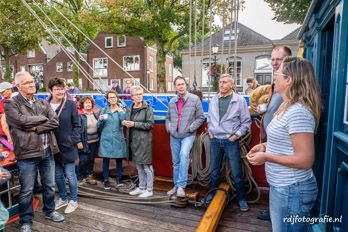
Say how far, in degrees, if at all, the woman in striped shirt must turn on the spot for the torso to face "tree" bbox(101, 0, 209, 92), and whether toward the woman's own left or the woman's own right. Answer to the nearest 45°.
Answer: approximately 45° to the woman's own right

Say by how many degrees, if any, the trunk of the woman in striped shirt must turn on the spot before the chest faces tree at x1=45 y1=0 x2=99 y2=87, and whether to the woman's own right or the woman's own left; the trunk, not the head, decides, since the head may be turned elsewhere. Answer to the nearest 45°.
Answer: approximately 45° to the woman's own right

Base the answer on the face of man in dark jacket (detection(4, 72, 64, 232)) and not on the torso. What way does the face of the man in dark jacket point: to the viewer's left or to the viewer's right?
to the viewer's right

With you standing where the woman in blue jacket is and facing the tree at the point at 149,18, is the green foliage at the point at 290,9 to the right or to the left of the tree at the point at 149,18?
right

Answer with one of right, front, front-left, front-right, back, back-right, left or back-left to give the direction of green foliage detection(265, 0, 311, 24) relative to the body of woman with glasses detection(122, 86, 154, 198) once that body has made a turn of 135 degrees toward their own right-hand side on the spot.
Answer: front-right

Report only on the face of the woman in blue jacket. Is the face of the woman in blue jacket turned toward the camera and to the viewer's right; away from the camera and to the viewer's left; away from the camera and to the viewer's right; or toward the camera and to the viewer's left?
toward the camera and to the viewer's right

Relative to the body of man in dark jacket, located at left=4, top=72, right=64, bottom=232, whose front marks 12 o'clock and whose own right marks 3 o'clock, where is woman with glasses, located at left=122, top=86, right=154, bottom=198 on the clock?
The woman with glasses is roughly at 10 o'clock from the man in dark jacket.

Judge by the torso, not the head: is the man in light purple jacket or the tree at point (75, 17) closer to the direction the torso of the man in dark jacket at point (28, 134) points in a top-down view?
the man in light purple jacket

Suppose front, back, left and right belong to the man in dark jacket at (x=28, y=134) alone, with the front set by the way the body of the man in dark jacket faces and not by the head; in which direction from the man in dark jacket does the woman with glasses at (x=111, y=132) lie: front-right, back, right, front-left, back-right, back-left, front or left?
left

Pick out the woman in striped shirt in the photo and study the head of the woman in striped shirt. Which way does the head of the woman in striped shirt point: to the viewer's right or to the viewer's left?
to the viewer's left

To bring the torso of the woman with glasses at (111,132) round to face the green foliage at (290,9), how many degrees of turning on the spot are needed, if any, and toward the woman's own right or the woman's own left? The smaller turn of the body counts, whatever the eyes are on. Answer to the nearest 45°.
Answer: approximately 135° to the woman's own left

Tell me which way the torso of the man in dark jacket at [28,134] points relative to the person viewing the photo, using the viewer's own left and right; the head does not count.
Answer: facing the viewer and to the right of the viewer

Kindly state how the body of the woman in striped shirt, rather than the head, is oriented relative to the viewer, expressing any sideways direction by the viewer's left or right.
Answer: facing to the left of the viewer
